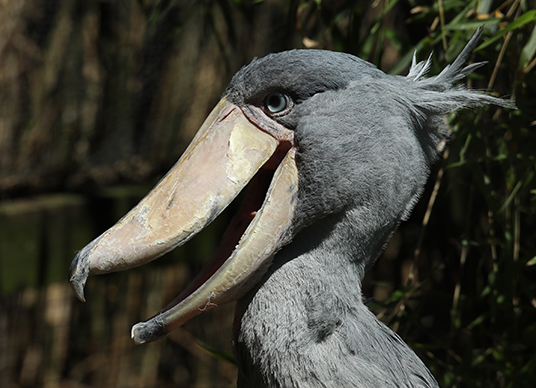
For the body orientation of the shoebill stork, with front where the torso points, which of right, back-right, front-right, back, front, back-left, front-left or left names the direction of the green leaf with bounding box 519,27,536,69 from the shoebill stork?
back-right

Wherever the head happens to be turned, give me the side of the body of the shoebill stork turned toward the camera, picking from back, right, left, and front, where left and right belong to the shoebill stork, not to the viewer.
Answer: left
